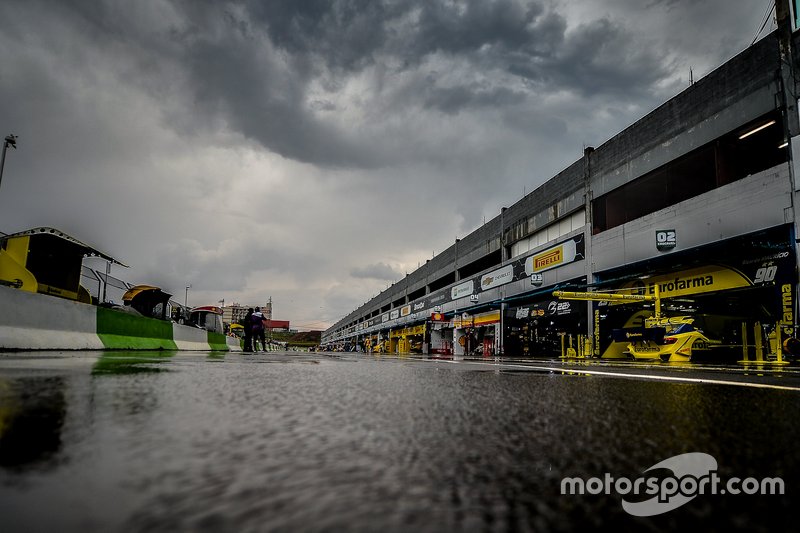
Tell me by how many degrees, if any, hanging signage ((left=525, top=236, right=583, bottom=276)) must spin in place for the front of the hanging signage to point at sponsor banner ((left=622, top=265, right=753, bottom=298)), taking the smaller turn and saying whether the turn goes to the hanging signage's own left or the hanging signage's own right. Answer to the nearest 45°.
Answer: approximately 90° to the hanging signage's own left

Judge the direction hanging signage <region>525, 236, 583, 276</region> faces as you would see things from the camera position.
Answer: facing the viewer and to the left of the viewer

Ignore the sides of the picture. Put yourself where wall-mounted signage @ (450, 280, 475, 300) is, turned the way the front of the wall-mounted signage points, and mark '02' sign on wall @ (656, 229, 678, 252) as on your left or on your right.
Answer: on your left

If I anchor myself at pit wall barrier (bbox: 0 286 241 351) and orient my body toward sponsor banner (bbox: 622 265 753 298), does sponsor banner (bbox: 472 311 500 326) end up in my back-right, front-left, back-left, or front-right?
front-left

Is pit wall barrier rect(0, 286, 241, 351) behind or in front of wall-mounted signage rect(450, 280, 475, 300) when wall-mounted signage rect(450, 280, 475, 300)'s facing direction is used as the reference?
in front

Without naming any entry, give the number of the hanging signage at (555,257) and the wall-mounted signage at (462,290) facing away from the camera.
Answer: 0

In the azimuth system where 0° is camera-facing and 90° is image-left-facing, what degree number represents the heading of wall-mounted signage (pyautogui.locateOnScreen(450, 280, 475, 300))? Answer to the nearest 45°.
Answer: approximately 45°

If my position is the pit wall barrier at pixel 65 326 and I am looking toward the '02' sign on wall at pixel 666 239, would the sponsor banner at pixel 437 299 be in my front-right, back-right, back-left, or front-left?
front-left

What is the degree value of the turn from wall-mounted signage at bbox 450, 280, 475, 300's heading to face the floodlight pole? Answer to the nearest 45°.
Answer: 0° — it already faces it

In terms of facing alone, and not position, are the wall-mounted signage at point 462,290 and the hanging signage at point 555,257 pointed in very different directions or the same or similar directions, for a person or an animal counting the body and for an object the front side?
same or similar directions

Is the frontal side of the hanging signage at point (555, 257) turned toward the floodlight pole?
yes

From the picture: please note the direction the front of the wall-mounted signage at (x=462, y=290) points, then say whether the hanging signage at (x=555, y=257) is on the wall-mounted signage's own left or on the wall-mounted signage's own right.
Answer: on the wall-mounted signage's own left

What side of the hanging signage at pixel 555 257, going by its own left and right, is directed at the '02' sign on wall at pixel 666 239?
left
